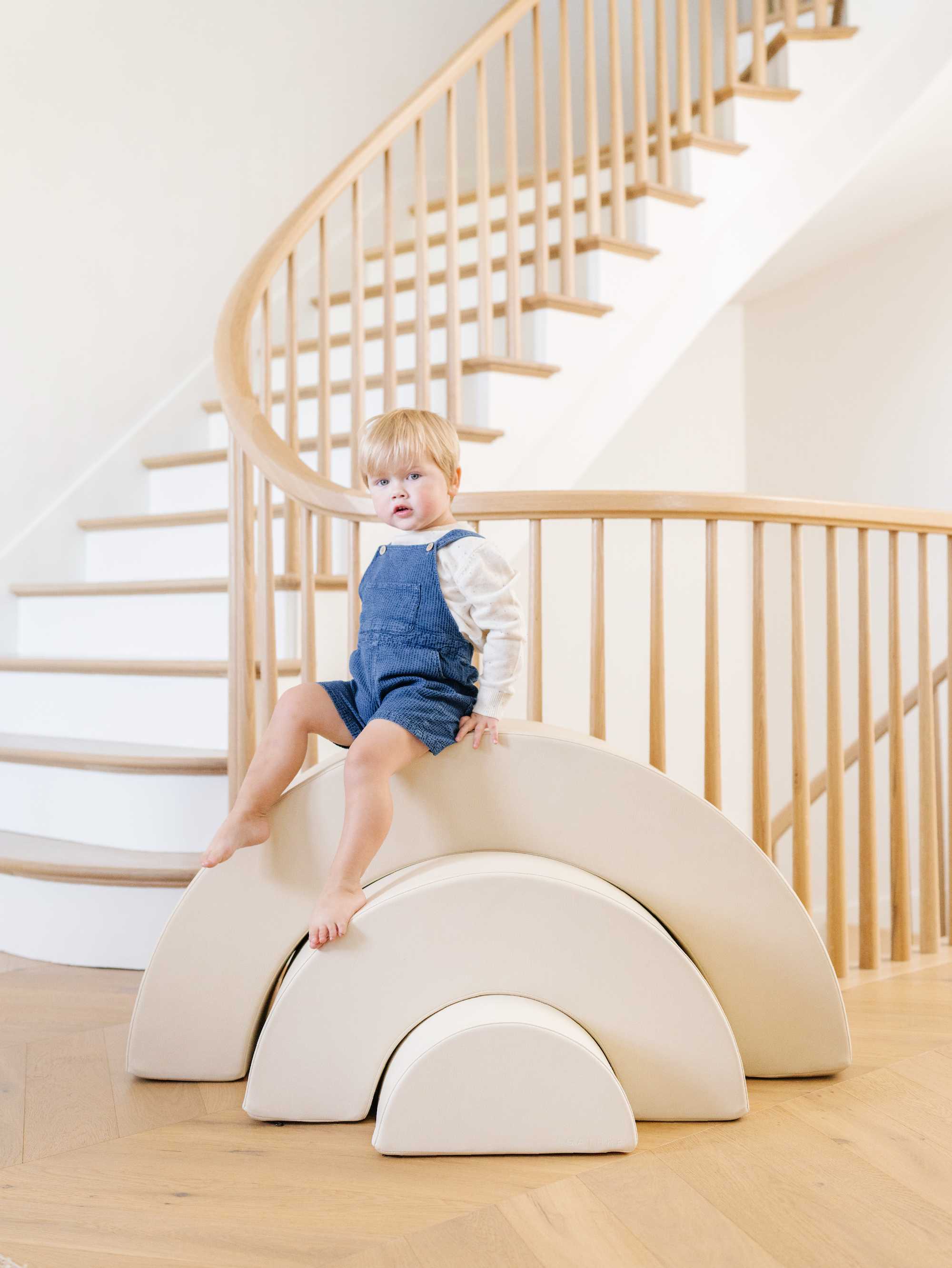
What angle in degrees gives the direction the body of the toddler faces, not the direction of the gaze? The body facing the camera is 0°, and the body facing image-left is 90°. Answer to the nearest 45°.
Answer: approximately 45°
